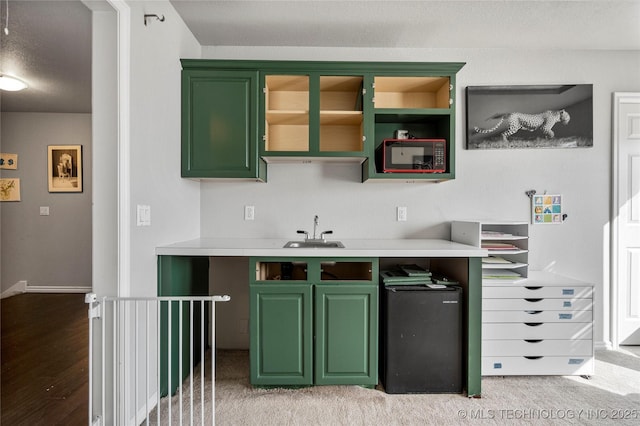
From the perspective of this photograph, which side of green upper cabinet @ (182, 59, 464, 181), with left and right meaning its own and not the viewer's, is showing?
front

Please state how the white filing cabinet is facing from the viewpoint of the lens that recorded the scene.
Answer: facing the viewer

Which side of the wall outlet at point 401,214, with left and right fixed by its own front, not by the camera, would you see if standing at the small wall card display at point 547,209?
left

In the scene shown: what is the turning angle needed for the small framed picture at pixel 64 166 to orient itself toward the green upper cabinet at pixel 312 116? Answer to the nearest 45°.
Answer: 0° — it already faces it

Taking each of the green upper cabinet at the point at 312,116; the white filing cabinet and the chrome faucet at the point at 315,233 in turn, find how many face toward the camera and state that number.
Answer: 3

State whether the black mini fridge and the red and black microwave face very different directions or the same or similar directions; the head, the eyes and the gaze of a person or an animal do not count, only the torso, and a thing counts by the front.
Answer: same or similar directions

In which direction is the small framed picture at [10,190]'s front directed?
toward the camera

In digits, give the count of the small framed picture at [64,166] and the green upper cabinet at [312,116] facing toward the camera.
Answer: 2

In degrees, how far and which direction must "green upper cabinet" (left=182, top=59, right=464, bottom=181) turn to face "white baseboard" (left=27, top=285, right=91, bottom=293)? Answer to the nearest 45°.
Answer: approximately 135° to its right

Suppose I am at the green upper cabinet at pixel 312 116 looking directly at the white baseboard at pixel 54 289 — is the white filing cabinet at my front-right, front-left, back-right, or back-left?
back-right

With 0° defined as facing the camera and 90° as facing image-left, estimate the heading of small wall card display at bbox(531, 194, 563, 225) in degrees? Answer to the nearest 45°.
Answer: approximately 0°

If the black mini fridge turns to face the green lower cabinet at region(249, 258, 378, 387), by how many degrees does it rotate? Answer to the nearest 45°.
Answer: approximately 90° to its right

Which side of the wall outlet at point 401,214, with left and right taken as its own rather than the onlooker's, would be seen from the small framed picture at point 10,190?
right

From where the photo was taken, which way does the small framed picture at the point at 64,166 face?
toward the camera

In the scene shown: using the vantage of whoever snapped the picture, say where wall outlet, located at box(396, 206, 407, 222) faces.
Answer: facing the viewer
